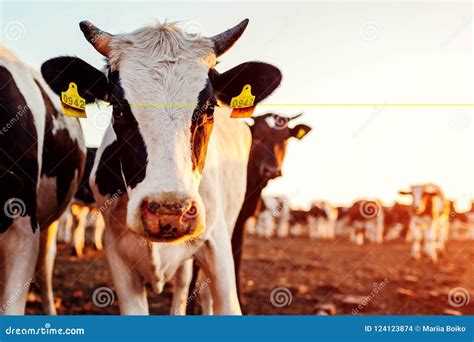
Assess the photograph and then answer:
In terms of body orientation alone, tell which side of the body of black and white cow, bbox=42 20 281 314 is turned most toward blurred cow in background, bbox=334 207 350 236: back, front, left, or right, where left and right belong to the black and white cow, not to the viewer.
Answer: back

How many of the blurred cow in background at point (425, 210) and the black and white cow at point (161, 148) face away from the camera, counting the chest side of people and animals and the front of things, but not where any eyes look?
0

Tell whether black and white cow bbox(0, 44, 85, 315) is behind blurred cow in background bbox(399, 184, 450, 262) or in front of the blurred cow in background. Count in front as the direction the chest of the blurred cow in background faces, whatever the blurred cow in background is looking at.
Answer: in front

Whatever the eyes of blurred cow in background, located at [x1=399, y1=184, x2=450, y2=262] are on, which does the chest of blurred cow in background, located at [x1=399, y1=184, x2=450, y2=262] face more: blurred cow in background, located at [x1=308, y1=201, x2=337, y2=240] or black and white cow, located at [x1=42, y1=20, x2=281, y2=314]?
the black and white cow

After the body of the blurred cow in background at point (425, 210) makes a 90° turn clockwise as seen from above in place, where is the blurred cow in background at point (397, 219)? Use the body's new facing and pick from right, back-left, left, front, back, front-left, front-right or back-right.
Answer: front-right

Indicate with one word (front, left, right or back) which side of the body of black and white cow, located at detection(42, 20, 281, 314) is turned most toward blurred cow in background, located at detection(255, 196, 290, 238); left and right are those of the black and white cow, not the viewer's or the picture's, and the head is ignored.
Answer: back

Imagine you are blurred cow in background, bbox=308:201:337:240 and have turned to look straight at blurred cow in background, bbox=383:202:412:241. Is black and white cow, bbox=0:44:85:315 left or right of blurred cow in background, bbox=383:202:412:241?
right

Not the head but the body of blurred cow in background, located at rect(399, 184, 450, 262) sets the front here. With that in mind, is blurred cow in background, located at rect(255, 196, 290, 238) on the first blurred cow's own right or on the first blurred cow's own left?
on the first blurred cow's own right

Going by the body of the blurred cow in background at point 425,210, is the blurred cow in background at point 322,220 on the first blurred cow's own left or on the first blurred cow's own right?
on the first blurred cow's own right

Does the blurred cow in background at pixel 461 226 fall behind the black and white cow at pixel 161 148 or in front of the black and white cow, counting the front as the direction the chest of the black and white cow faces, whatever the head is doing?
behind

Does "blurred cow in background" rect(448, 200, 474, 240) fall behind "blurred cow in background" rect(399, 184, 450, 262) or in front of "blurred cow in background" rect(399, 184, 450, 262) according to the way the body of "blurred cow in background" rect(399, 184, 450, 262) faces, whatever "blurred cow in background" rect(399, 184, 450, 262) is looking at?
behind

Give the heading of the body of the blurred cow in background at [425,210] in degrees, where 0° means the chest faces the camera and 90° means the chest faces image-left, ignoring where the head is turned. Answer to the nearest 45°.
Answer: approximately 45°
